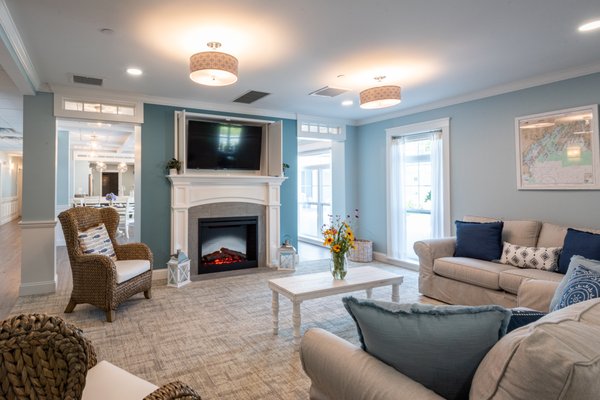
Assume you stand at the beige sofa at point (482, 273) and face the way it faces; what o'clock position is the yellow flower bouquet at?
The yellow flower bouquet is roughly at 12 o'clock from the beige sofa.

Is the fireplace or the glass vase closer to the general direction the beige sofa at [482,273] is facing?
the glass vase

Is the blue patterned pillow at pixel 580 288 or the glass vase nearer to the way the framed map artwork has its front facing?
the glass vase

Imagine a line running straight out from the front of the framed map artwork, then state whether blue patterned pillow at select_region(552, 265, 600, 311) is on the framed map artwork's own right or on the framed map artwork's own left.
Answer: on the framed map artwork's own left

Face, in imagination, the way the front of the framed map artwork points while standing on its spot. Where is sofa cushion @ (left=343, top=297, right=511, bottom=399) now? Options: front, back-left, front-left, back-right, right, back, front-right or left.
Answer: front-left

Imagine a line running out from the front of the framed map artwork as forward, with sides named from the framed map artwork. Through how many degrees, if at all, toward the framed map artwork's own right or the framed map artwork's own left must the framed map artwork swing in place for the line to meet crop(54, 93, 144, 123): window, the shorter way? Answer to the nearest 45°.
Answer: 0° — it already faces it

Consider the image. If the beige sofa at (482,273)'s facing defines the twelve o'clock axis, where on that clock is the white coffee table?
The white coffee table is roughly at 12 o'clock from the beige sofa.

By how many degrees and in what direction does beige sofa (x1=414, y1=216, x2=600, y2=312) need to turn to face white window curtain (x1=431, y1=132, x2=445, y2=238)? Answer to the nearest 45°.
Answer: approximately 90° to its right
